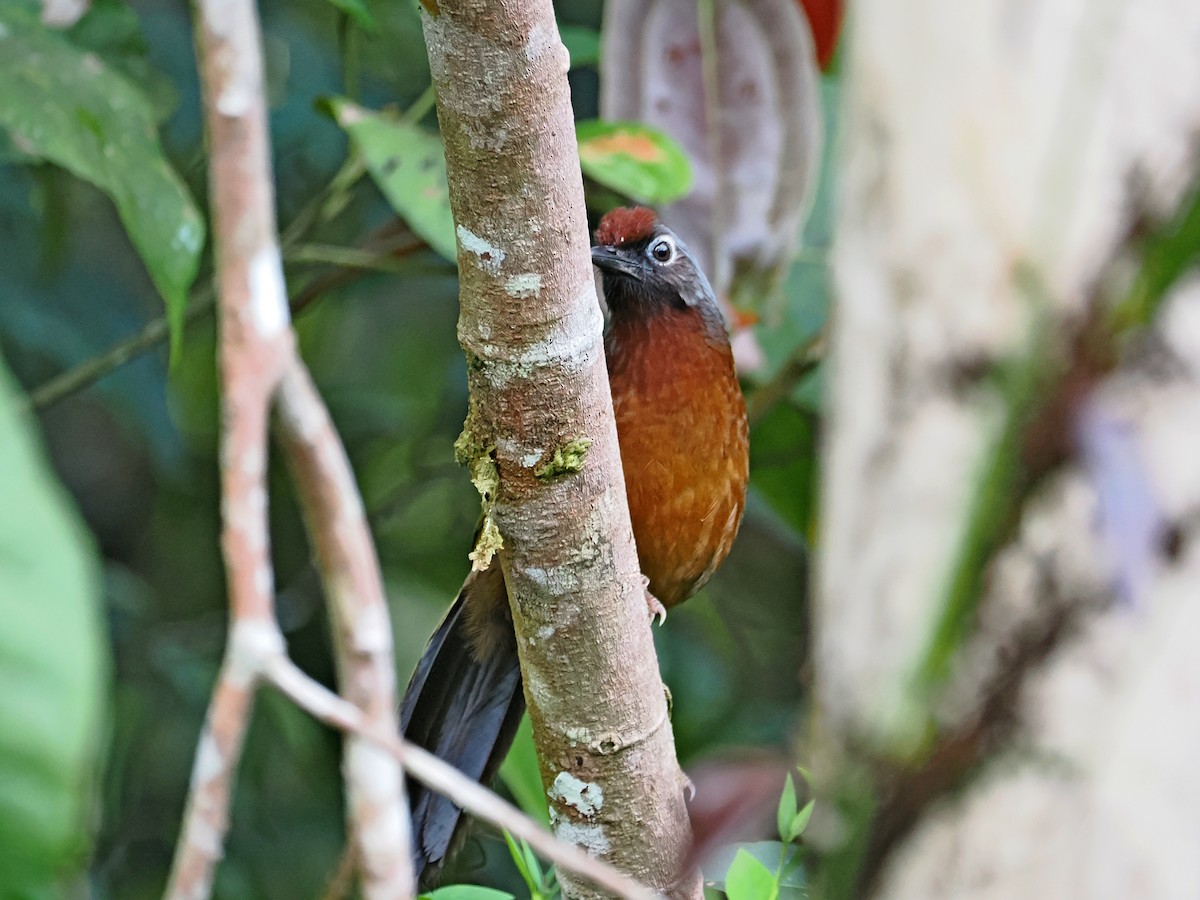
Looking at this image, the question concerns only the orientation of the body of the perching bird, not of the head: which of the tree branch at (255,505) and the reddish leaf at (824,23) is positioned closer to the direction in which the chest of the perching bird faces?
the tree branch

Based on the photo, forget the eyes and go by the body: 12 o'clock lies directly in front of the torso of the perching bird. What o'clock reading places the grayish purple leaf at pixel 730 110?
The grayish purple leaf is roughly at 8 o'clock from the perching bird.

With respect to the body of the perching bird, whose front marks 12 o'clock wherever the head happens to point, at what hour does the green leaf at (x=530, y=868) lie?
The green leaf is roughly at 2 o'clock from the perching bird.

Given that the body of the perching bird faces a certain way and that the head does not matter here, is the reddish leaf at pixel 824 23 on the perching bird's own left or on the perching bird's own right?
on the perching bird's own left

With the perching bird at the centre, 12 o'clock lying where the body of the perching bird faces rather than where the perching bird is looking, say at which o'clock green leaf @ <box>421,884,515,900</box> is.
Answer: The green leaf is roughly at 2 o'clock from the perching bird.

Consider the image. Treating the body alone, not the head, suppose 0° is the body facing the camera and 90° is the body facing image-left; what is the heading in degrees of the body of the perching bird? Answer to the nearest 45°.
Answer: approximately 315°
